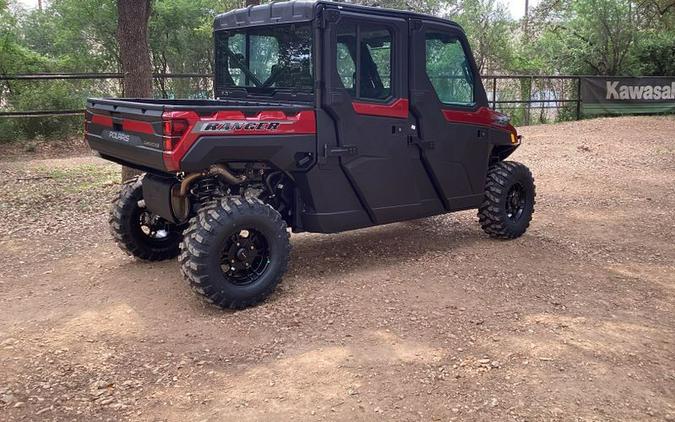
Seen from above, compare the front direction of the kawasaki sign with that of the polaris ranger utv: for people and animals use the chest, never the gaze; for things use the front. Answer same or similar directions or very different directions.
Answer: very different directions

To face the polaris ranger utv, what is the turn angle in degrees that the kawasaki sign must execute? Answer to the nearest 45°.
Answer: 0° — it already faces it

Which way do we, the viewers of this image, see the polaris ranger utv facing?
facing away from the viewer and to the right of the viewer

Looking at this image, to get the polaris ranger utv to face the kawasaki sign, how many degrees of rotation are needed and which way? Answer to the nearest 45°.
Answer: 0° — it already faces it

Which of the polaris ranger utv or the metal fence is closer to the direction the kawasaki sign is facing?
the polaris ranger utv

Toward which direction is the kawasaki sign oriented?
toward the camera

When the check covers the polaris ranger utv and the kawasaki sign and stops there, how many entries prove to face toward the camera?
1

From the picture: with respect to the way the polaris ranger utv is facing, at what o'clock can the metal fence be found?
The metal fence is roughly at 11 o'clock from the polaris ranger utv.

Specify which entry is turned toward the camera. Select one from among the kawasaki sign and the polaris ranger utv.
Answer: the kawasaki sign
